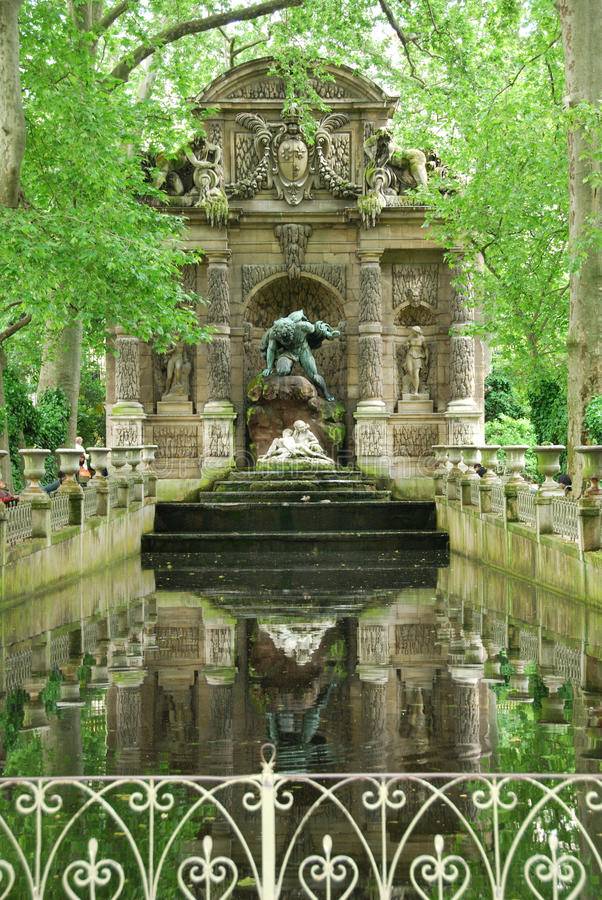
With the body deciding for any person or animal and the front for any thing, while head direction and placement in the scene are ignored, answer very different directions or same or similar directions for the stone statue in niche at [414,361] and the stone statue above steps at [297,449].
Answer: same or similar directions

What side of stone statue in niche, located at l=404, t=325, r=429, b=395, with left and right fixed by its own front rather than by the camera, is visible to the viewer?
front

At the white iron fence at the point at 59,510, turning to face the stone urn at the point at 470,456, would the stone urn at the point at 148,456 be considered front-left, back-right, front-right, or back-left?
front-left

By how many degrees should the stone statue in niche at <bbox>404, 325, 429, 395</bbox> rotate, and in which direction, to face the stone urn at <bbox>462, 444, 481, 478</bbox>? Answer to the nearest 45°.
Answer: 0° — it already faces it

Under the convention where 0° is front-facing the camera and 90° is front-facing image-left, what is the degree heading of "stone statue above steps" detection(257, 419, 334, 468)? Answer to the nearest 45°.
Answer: approximately 0°

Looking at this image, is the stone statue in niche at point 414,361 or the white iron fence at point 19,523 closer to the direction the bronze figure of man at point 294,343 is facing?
the white iron fence

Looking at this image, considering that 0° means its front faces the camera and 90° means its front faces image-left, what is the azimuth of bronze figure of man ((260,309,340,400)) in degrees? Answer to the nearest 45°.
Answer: approximately 0°

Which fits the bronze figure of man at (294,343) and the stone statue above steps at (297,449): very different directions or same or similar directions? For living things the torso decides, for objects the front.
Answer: same or similar directions

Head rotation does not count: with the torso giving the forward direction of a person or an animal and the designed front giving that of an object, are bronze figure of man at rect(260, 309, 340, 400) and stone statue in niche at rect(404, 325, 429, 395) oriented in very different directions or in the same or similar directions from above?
same or similar directions

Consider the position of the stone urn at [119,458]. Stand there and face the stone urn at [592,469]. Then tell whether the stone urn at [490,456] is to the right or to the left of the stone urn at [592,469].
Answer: left

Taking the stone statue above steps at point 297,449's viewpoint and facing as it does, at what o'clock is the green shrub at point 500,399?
The green shrub is roughly at 7 o'clock from the stone statue above steps.

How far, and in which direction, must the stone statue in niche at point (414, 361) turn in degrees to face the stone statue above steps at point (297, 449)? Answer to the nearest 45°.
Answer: approximately 45° to its right

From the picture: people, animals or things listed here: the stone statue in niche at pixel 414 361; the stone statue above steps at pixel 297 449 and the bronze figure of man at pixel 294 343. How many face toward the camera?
3
